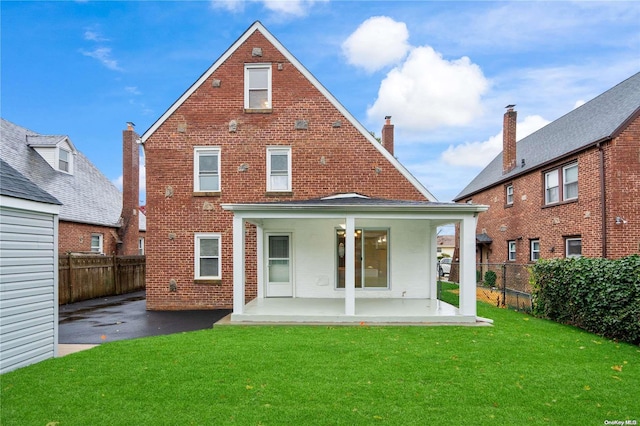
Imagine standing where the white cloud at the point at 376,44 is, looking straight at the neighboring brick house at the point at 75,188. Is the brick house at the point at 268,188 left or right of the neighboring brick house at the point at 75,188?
left

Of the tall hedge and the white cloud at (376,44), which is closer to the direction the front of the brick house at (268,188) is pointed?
the white cloud

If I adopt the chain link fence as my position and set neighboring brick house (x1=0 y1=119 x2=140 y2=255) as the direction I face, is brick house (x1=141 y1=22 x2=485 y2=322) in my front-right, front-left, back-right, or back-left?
front-left

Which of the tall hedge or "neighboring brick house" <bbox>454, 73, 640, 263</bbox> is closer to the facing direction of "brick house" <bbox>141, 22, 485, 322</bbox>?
the tall hedge

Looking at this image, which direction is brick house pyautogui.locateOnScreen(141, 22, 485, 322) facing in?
away from the camera
